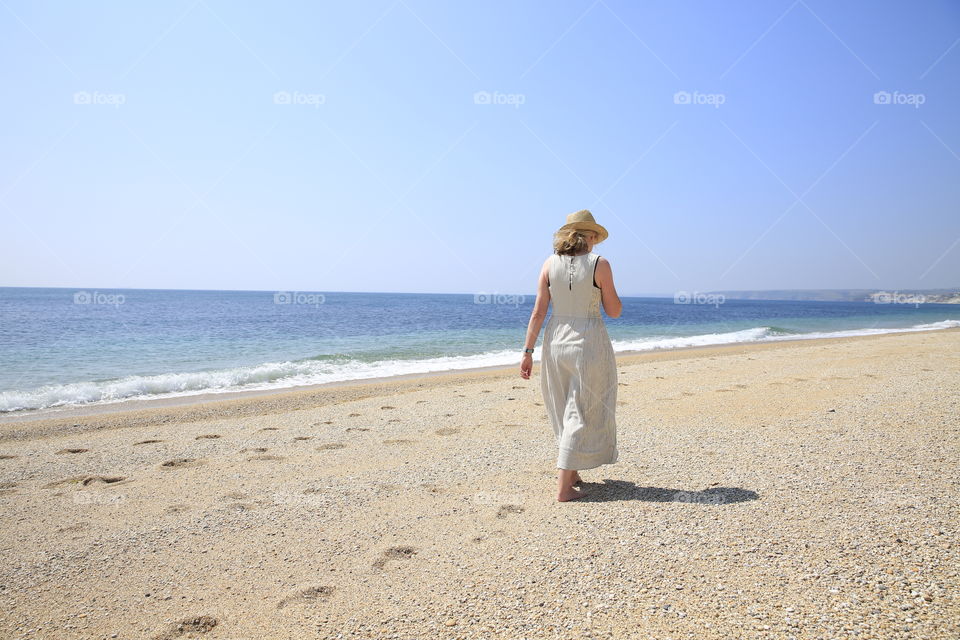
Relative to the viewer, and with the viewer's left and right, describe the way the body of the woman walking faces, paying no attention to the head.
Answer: facing away from the viewer and to the right of the viewer
